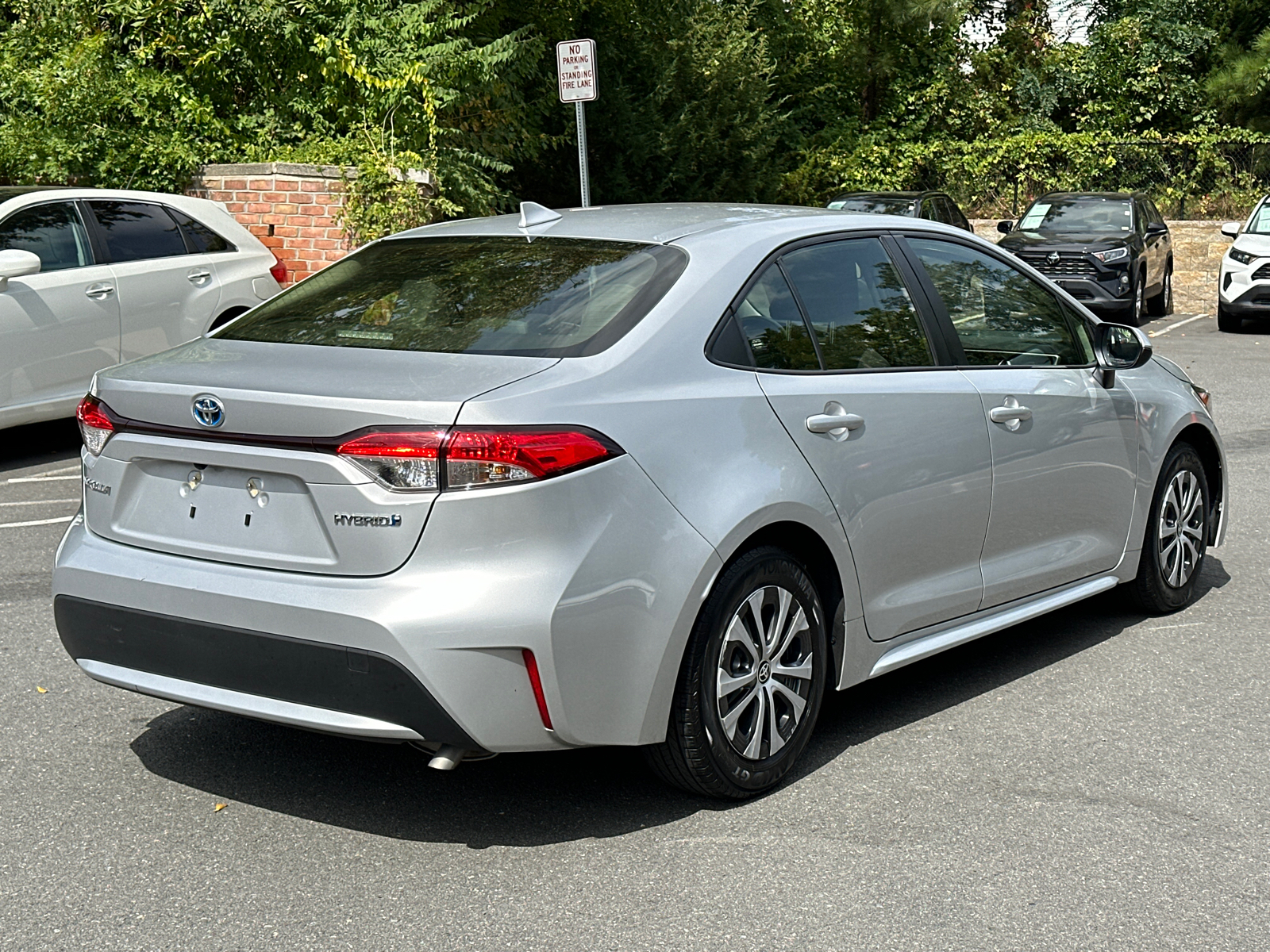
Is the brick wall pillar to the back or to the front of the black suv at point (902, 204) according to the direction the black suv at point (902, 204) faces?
to the front

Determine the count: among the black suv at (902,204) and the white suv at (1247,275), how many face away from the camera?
0

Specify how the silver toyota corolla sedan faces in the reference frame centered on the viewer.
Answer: facing away from the viewer and to the right of the viewer

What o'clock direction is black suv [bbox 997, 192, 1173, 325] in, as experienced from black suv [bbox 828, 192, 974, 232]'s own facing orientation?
black suv [bbox 997, 192, 1173, 325] is roughly at 8 o'clock from black suv [bbox 828, 192, 974, 232].

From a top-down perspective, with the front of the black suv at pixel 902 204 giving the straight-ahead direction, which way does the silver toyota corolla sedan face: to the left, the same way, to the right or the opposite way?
the opposite way

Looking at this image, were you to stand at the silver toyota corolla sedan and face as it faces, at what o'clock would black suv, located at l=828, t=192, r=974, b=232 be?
The black suv is roughly at 11 o'clock from the silver toyota corolla sedan.

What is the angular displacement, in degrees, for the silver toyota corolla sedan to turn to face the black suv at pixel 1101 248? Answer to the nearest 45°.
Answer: approximately 45° to its left

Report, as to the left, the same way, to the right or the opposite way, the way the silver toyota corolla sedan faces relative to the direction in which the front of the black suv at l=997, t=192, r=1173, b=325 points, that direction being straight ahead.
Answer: the opposite way

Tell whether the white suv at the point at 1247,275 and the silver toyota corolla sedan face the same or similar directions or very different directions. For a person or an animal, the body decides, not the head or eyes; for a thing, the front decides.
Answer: very different directions

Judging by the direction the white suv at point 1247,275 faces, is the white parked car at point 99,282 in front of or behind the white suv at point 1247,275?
in front
